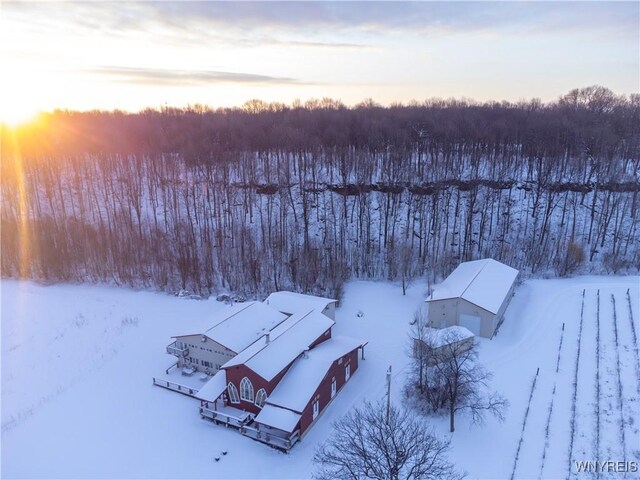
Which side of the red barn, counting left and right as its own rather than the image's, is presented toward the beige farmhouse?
right

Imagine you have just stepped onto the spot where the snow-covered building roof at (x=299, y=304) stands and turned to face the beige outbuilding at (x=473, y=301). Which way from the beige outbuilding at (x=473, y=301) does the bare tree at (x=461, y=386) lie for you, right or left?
right

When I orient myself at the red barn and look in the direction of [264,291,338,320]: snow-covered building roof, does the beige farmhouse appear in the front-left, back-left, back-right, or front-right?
front-left

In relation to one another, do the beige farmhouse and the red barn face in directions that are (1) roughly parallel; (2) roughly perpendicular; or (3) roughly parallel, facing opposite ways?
roughly parallel

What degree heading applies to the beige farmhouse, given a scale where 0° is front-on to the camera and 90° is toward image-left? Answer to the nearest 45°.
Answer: approximately 45°

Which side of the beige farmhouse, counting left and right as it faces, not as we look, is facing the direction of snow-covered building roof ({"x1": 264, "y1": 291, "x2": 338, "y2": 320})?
back

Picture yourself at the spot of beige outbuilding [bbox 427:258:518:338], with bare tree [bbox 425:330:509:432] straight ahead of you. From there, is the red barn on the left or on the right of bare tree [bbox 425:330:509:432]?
right

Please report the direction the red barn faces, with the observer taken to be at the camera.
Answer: facing the viewer and to the left of the viewer

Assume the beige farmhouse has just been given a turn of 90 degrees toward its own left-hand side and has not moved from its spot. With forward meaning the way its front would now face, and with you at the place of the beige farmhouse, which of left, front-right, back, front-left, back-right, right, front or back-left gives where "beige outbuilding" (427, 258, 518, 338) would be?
front-left

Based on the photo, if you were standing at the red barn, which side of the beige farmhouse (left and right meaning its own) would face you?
left

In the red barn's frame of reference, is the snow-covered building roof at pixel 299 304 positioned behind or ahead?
behind

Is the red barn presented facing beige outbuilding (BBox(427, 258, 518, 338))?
no

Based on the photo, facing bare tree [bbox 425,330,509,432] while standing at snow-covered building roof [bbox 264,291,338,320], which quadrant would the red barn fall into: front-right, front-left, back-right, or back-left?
front-right

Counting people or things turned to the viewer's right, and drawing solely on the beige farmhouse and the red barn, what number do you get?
0
